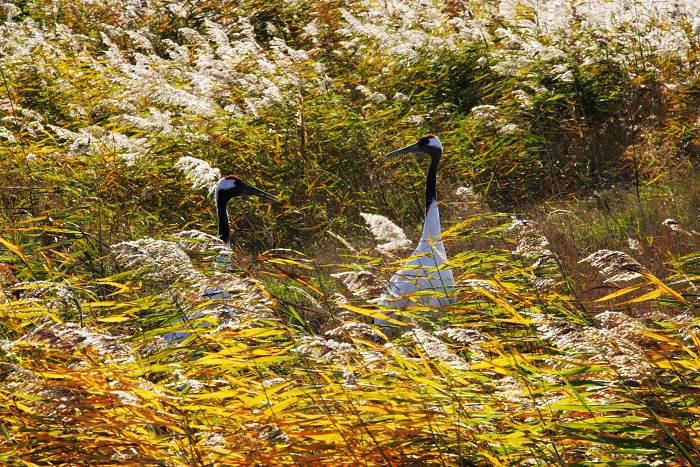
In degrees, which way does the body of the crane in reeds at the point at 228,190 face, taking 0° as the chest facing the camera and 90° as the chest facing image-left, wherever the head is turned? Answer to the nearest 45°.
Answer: approximately 270°
